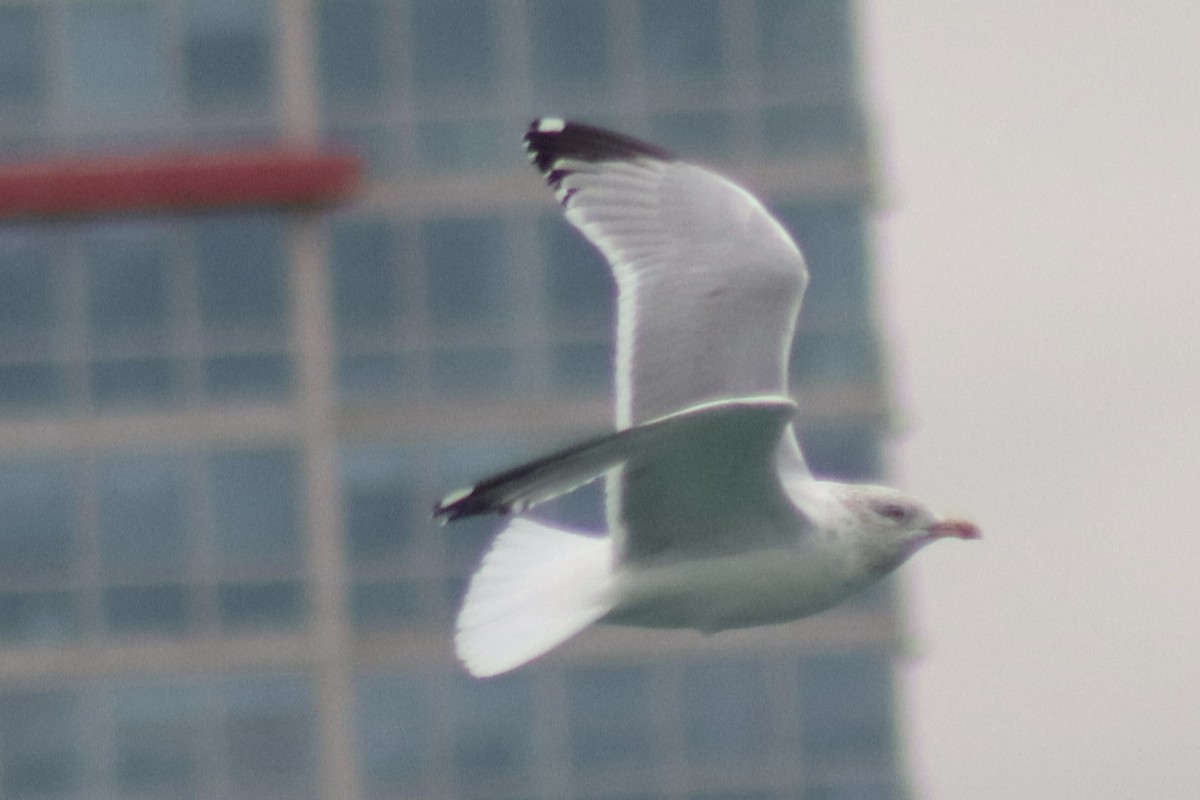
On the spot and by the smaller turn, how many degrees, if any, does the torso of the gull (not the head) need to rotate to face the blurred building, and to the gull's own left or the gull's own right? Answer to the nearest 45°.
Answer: approximately 90° to the gull's own left

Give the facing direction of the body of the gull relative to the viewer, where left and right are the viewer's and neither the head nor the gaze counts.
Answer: facing to the right of the viewer
